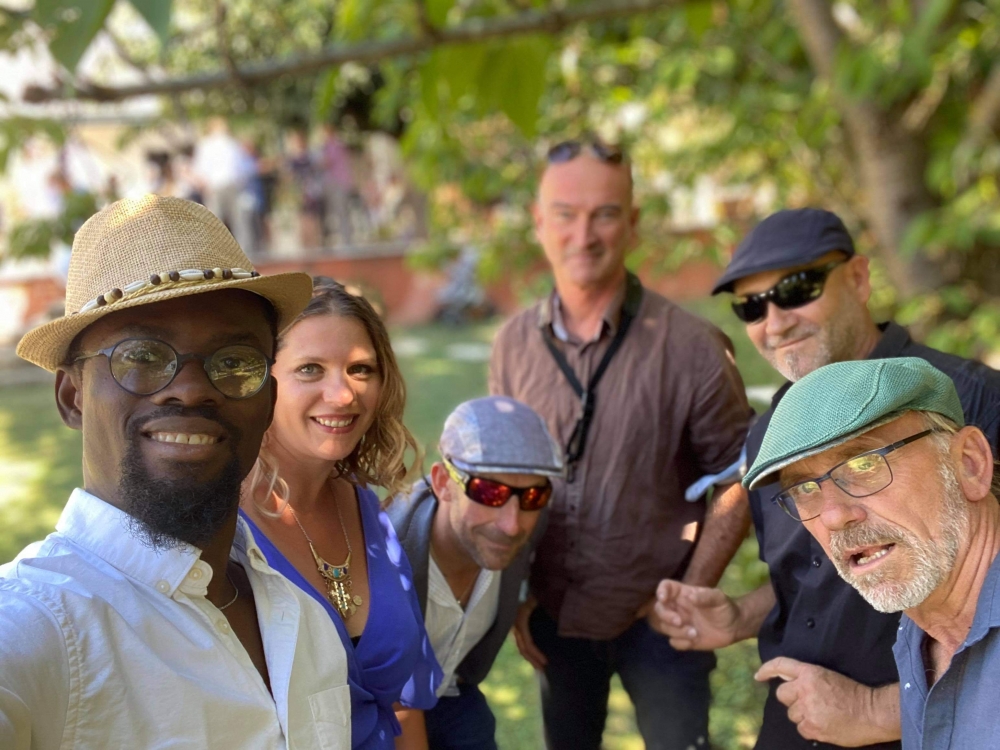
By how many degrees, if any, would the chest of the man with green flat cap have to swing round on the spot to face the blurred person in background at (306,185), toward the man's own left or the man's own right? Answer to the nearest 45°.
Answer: approximately 90° to the man's own right

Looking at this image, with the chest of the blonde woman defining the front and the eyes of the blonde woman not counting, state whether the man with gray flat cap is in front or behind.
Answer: behind

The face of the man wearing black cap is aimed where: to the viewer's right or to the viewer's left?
to the viewer's left

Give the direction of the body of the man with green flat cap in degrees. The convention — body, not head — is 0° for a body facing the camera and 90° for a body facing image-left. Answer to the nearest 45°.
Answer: approximately 45°

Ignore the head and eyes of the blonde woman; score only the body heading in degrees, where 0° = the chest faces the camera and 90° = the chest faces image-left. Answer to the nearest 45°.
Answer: approximately 0°

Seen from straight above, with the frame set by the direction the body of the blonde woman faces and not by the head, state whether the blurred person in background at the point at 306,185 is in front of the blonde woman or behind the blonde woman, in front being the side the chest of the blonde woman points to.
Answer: behind

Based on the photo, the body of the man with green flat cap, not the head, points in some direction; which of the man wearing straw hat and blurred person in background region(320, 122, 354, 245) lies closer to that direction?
the man wearing straw hat
